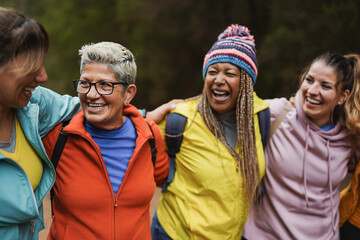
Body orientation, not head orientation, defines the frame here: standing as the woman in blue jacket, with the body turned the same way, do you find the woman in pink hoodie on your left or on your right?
on your left

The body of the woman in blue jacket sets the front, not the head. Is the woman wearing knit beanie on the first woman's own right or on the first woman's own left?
on the first woman's own left

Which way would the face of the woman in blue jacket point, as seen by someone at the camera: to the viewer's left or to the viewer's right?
to the viewer's right

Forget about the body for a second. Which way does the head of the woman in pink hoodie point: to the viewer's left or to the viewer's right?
to the viewer's left

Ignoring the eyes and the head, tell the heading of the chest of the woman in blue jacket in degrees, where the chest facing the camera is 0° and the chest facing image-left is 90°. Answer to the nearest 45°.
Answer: approximately 315°
